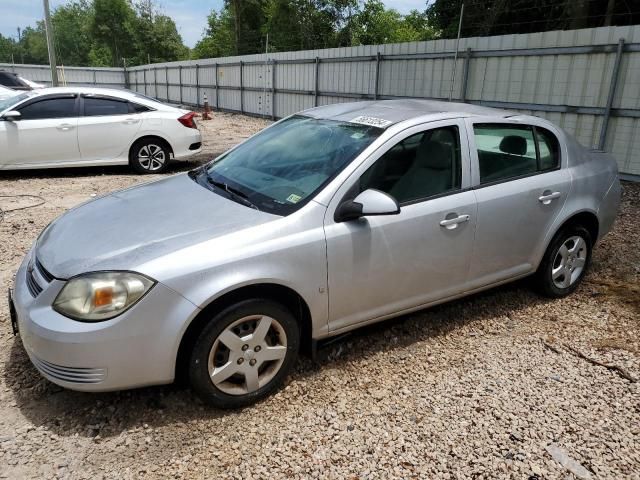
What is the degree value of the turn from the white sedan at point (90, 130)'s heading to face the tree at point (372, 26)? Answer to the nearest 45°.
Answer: approximately 135° to its right

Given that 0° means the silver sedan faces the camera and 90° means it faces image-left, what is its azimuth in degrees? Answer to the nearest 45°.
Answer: approximately 45°

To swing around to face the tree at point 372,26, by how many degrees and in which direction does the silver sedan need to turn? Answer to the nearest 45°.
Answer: approximately 135° to its right

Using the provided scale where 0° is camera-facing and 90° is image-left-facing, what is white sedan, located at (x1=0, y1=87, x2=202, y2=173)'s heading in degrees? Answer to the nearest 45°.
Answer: approximately 90°

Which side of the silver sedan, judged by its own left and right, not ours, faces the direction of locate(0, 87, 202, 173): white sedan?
right

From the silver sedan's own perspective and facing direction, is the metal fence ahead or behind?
behind

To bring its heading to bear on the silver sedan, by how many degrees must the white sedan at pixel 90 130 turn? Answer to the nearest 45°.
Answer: approximately 90° to its left
